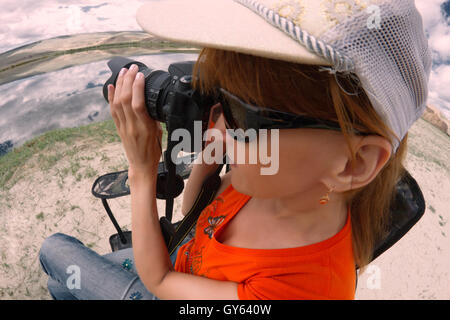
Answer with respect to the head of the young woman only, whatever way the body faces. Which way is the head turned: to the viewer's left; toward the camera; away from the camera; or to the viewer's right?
to the viewer's left

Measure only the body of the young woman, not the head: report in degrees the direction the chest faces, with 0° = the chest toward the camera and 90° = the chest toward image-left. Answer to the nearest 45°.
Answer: approximately 90°
